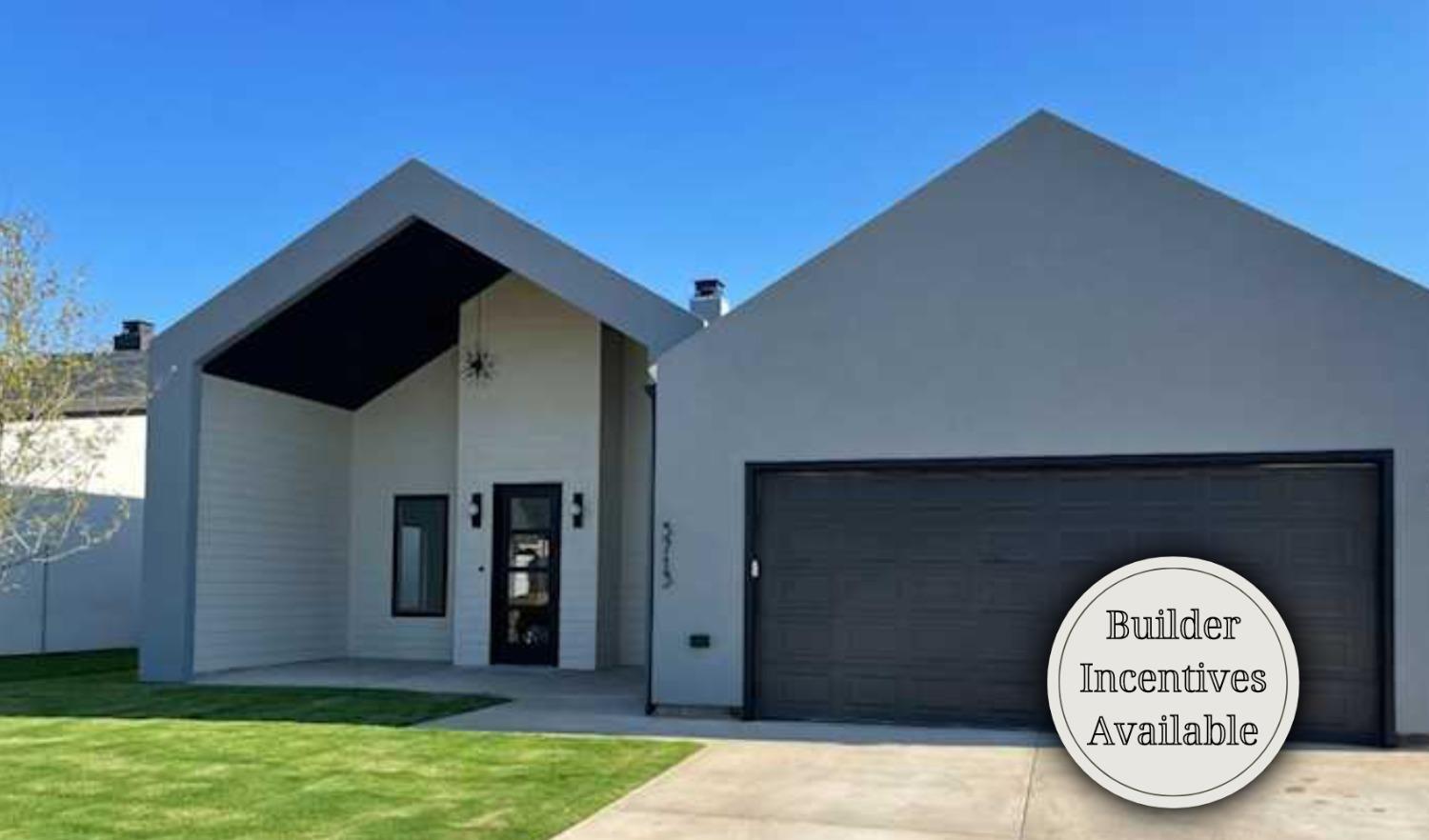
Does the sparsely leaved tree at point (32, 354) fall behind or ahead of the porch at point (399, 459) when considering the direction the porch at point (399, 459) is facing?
ahead

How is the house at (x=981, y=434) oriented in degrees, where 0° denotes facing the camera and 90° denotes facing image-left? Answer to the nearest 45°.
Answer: approximately 0°

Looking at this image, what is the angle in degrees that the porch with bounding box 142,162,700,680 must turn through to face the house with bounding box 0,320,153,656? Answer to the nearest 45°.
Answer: approximately 135° to its right

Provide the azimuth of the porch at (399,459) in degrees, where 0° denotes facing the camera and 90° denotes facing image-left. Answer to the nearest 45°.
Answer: approximately 0°

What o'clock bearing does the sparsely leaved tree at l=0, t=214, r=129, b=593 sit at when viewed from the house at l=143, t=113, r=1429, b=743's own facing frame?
The sparsely leaved tree is roughly at 3 o'clock from the house.

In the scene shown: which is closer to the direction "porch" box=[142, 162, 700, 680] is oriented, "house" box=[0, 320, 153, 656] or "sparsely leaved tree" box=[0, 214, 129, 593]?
the sparsely leaved tree
